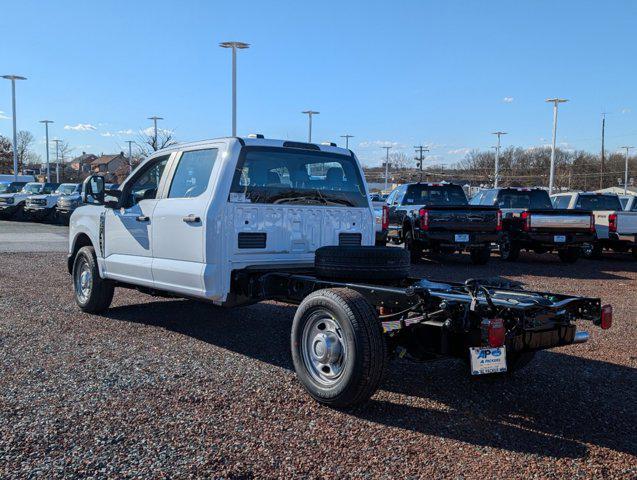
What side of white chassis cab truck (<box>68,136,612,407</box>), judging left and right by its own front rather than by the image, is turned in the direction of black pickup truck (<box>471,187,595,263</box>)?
right

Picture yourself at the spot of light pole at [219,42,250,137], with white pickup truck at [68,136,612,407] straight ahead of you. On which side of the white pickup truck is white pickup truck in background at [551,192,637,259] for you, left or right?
left

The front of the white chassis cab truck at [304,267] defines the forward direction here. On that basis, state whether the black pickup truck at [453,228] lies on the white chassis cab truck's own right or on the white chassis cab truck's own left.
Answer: on the white chassis cab truck's own right

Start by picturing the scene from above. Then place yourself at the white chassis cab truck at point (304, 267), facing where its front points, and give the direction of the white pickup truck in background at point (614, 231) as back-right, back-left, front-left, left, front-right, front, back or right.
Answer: right

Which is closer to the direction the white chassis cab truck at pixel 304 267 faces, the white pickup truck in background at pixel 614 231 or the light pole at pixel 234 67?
the light pole

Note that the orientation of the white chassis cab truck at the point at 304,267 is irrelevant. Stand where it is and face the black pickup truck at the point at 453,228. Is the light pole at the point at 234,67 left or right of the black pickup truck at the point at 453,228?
left

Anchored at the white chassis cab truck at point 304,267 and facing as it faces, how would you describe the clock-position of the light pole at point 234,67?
The light pole is roughly at 1 o'clock from the white chassis cab truck.

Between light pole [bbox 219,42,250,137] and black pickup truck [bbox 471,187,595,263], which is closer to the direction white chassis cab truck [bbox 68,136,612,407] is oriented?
the light pole

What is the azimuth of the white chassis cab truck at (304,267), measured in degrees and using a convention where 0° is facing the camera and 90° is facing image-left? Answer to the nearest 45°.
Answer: approximately 135°

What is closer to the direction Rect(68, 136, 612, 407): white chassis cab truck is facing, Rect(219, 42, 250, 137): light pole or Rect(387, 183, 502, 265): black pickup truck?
the light pole
